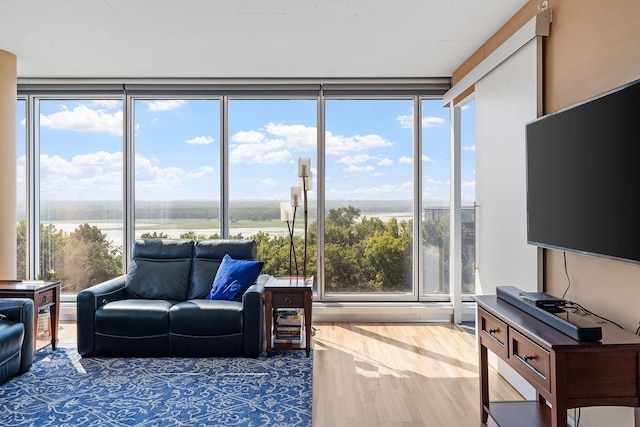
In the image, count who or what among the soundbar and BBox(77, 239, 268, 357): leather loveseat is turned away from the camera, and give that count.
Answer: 0

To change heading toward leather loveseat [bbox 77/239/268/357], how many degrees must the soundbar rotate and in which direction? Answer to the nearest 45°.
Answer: approximately 45° to its right

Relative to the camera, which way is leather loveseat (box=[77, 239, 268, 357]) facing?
toward the camera

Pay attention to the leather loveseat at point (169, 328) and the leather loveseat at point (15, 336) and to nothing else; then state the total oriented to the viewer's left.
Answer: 0

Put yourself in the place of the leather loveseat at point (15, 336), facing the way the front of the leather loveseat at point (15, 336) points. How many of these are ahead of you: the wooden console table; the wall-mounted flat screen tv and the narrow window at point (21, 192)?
2

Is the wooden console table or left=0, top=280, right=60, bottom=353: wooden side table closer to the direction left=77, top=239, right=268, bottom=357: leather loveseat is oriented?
the wooden console table

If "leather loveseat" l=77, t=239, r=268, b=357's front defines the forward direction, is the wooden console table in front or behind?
in front

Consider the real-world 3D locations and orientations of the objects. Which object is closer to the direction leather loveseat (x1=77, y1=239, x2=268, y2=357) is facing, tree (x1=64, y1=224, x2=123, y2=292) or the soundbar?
the soundbar

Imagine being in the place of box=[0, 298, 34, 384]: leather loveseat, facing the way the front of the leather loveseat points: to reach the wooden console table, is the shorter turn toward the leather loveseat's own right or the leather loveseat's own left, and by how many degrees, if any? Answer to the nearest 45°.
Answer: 0° — it already faces it

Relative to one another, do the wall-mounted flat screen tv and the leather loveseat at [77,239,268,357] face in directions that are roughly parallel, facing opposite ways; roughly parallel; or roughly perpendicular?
roughly perpendicular

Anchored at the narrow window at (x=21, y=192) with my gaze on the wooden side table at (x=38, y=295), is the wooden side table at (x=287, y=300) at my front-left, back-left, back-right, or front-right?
front-left

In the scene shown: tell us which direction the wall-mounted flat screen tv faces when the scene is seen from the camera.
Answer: facing the viewer and to the left of the viewer

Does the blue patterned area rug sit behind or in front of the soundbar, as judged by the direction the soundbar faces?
in front
